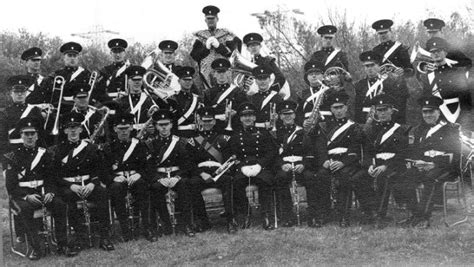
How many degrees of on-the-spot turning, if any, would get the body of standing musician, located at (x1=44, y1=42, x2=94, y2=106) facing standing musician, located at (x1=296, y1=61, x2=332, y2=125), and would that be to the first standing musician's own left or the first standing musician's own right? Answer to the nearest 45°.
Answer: approximately 90° to the first standing musician's own left

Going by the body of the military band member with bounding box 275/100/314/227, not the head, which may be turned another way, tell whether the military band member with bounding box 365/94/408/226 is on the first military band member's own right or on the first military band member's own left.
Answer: on the first military band member's own left

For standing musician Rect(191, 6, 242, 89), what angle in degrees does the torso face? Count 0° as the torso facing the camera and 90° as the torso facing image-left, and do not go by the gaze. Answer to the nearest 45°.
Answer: approximately 0°
